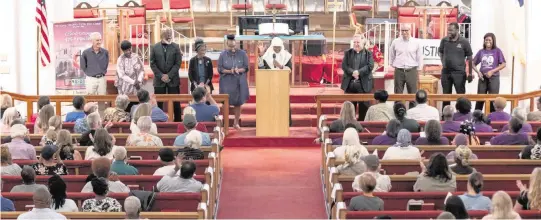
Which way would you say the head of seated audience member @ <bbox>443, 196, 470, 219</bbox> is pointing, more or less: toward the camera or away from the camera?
away from the camera

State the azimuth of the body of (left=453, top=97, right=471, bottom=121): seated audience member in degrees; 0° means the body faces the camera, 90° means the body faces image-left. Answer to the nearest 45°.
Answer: approximately 180°

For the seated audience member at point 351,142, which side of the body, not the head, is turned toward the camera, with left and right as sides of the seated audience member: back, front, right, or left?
back

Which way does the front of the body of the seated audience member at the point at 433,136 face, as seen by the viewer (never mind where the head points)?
away from the camera

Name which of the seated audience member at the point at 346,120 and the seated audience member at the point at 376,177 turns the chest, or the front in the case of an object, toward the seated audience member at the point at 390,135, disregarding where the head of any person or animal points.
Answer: the seated audience member at the point at 376,177

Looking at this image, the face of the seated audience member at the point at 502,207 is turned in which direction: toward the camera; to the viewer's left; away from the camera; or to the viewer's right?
away from the camera

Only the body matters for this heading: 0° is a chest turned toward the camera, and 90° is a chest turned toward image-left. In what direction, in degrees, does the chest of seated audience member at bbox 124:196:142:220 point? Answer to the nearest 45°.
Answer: approximately 180°

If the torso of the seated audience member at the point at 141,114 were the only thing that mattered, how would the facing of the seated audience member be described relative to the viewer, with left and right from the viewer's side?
facing away from the viewer

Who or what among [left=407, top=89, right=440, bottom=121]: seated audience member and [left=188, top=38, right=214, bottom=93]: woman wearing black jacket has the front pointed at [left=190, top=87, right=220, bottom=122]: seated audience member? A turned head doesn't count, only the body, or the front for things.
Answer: the woman wearing black jacket

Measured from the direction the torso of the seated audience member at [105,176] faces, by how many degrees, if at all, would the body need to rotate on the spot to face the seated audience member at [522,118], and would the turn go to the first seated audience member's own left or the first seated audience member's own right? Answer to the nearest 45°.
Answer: approximately 90° to the first seated audience member's own right

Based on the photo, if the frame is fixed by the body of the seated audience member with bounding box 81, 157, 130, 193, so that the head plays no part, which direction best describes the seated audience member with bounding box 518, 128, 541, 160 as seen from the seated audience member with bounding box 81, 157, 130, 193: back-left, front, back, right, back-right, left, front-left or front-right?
right

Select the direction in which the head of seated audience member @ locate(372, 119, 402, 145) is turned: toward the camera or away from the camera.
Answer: away from the camera

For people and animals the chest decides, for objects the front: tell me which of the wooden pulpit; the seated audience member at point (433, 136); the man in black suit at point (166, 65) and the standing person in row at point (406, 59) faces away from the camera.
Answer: the seated audience member

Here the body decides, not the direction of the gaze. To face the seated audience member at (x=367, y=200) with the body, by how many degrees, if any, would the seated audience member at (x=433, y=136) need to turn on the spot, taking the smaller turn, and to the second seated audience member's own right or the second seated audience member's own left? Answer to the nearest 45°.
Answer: approximately 180°

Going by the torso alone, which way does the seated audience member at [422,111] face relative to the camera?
away from the camera

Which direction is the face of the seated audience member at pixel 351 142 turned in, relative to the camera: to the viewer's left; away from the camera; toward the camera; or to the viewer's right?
away from the camera

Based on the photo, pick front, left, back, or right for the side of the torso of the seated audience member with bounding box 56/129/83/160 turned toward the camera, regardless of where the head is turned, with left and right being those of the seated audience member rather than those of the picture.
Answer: back
